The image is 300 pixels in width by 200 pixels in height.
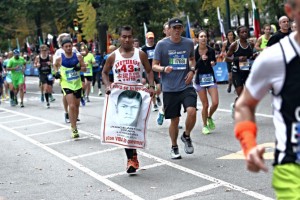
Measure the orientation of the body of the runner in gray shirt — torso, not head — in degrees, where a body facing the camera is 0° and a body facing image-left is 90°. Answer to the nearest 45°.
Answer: approximately 0°
